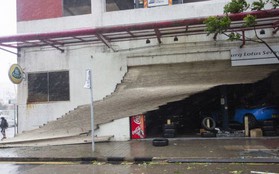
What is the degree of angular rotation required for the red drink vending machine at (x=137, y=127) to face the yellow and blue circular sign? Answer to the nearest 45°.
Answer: approximately 90° to its right

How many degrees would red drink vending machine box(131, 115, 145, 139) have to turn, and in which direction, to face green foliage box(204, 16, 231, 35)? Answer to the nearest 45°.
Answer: approximately 45° to its left

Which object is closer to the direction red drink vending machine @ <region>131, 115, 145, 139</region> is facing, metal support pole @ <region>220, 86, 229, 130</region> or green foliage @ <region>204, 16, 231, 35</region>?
the green foliage

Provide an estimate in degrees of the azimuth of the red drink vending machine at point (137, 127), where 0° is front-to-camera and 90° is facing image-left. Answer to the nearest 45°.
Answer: approximately 0°

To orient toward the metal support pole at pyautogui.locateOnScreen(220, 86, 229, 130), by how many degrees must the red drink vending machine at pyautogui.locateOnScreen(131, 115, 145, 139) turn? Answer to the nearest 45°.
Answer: approximately 90° to its left
